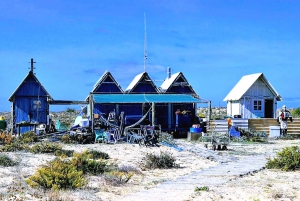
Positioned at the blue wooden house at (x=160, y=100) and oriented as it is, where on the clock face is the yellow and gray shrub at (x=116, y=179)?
The yellow and gray shrub is roughly at 12 o'clock from the blue wooden house.

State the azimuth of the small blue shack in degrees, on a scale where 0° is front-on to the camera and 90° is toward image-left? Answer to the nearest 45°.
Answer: approximately 0°

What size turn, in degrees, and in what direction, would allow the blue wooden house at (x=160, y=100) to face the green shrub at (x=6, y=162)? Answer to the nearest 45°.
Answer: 0° — it already faces it

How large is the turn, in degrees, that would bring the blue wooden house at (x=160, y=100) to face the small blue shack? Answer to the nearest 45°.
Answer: approximately 90° to its right

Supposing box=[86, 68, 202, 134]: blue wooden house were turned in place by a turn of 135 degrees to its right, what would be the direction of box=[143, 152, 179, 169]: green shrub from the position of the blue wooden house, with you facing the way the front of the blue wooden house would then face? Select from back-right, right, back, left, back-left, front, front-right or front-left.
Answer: back-left

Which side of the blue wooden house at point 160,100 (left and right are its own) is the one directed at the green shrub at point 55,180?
front

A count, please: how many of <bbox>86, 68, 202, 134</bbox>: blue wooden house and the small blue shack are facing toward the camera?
2

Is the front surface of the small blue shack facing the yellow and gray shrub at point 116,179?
yes

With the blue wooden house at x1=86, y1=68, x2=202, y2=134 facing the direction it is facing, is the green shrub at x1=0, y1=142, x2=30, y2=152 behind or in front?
in front

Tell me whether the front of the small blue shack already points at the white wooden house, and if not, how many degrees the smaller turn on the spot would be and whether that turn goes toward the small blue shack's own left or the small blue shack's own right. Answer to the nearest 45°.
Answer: approximately 90° to the small blue shack's own left

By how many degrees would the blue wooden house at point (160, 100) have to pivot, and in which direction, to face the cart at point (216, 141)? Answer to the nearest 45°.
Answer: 0° — it already faces it

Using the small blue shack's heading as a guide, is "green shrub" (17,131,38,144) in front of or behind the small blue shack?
in front

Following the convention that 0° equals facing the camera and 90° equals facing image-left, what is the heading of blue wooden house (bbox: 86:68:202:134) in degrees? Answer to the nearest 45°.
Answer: approximately 0°

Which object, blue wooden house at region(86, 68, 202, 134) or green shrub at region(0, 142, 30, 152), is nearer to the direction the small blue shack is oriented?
the green shrub
